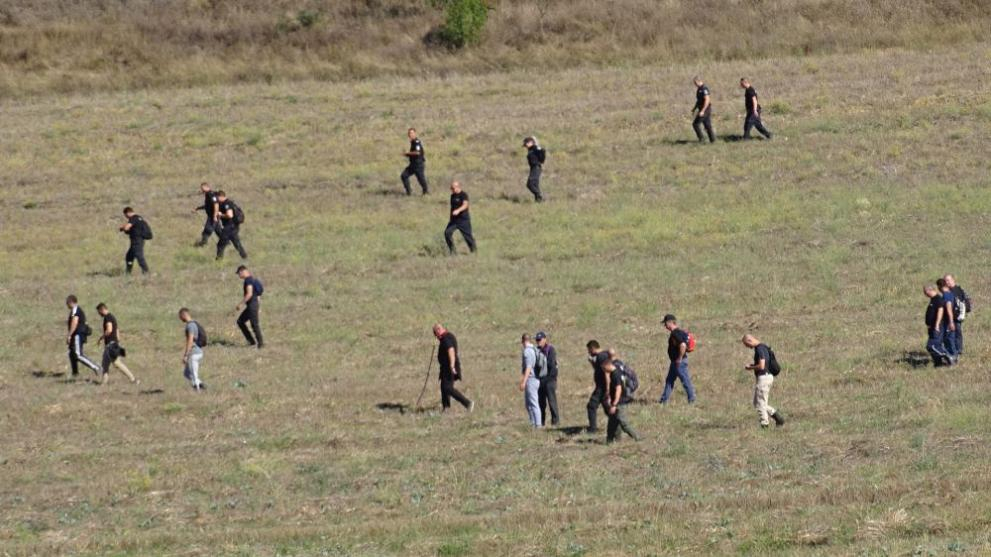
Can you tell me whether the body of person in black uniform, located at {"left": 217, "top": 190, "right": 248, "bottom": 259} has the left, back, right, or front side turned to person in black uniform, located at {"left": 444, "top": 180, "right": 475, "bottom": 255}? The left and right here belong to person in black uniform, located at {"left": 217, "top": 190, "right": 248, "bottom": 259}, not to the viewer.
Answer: back

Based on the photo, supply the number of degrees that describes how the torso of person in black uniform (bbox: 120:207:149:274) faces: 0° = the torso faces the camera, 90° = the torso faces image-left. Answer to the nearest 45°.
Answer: approximately 90°

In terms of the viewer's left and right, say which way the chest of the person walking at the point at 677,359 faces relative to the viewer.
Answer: facing to the left of the viewer

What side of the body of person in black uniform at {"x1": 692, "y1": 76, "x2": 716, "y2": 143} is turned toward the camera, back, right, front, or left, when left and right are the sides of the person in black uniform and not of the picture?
left

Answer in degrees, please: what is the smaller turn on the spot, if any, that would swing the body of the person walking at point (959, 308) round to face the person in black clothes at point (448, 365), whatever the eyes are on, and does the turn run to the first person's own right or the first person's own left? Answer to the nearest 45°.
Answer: approximately 45° to the first person's own left

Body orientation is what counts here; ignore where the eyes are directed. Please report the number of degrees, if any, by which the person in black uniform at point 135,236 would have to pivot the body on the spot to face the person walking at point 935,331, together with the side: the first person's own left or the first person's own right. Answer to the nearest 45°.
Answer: approximately 135° to the first person's own left

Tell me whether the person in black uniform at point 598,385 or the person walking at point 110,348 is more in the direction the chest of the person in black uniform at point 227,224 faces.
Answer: the person walking

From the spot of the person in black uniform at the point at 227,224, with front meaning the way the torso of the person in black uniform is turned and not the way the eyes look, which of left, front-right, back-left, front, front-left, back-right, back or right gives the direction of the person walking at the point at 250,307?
left

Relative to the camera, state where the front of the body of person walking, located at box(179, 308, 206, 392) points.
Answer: to the viewer's left

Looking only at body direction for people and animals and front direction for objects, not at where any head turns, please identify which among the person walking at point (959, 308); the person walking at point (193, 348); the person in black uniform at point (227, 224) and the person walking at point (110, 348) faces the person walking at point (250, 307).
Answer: the person walking at point (959, 308)

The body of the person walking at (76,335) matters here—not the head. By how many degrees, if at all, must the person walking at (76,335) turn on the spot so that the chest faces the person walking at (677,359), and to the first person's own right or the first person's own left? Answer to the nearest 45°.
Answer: approximately 135° to the first person's own left

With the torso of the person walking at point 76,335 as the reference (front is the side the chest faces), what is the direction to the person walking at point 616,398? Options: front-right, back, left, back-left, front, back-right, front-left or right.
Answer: back-left

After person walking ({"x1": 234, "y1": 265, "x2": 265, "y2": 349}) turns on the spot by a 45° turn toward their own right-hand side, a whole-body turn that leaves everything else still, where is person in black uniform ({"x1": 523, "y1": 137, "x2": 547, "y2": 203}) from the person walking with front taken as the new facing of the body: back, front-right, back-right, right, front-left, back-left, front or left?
right

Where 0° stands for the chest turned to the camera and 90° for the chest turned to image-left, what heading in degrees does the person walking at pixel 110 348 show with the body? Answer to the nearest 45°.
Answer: approximately 90°

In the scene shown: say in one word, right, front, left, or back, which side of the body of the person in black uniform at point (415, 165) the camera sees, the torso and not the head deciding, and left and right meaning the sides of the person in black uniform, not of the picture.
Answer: left

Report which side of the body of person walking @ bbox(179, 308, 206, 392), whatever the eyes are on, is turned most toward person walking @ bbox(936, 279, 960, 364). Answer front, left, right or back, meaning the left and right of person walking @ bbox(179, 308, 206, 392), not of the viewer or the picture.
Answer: back

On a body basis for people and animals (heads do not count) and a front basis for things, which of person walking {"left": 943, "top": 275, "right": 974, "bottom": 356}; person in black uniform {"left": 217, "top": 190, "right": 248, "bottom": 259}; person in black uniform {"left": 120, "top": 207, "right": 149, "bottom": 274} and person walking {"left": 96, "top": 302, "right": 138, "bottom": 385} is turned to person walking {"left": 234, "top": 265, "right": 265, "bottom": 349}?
person walking {"left": 943, "top": 275, "right": 974, "bottom": 356}
